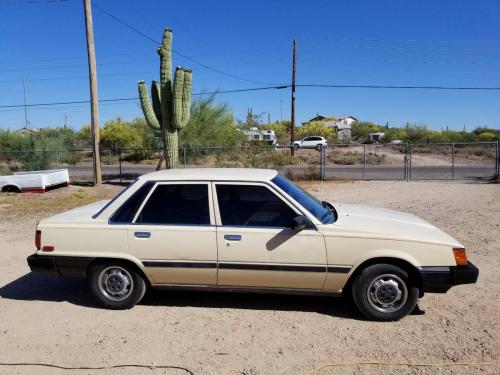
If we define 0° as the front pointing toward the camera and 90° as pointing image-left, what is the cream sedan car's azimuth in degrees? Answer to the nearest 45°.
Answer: approximately 270°

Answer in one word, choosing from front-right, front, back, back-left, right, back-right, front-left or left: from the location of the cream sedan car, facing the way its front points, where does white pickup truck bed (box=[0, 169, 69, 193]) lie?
back-left

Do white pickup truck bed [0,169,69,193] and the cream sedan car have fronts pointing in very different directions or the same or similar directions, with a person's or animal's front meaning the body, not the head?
very different directions

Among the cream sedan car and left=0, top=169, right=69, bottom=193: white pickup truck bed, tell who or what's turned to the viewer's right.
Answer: the cream sedan car

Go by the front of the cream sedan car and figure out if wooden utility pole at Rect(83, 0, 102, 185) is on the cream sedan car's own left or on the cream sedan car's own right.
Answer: on the cream sedan car's own left

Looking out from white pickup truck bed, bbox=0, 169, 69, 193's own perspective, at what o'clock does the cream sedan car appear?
The cream sedan car is roughly at 7 o'clock from the white pickup truck bed.

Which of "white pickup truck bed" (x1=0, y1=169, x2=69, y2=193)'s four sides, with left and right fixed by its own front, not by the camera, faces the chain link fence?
right

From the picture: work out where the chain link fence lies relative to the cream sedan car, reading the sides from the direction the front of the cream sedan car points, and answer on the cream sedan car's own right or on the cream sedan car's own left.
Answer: on the cream sedan car's own left

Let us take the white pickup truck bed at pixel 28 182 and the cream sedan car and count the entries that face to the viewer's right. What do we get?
1

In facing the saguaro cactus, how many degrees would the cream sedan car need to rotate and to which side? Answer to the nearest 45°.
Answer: approximately 90° to its left
